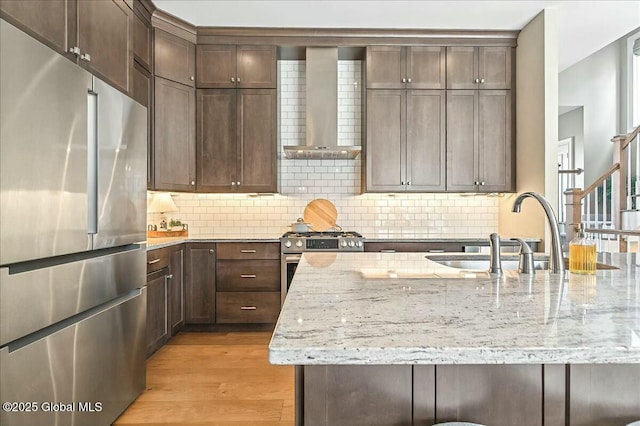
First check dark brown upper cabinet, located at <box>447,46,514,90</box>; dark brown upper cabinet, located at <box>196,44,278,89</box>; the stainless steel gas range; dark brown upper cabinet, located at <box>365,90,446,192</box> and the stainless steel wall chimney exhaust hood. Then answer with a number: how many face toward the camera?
5

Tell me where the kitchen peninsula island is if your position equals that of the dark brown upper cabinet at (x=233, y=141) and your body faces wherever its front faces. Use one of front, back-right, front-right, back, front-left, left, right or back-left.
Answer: front

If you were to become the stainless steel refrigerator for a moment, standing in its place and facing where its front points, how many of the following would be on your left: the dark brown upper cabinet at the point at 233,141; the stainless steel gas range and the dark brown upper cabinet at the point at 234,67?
3

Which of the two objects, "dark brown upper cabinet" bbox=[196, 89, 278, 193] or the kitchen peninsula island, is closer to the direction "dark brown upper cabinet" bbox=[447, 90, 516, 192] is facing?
the kitchen peninsula island

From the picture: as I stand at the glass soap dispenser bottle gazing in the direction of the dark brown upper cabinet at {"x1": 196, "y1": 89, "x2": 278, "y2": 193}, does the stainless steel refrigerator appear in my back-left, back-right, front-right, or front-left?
front-left

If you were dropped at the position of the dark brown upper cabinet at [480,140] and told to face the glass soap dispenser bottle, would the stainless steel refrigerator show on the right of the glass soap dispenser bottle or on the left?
right

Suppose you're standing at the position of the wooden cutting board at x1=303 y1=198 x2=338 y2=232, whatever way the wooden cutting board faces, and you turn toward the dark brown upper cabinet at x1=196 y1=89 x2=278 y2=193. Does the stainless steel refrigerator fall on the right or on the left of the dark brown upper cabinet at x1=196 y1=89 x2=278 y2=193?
left

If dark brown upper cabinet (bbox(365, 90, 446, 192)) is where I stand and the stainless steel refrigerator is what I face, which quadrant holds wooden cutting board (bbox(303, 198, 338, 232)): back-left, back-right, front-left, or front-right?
front-right

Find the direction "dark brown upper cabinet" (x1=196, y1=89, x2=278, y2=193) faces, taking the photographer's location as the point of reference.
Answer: facing the viewer

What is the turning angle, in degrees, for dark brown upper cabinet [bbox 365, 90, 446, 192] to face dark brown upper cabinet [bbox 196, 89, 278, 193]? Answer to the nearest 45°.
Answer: approximately 90° to its right

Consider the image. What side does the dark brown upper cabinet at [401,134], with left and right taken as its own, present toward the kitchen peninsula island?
front

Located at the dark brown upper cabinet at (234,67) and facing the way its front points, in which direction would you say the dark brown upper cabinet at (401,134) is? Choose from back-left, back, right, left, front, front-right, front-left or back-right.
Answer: left

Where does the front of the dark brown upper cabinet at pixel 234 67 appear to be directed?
toward the camera

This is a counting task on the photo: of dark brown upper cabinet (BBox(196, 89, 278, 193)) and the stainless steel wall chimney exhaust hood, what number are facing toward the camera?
2

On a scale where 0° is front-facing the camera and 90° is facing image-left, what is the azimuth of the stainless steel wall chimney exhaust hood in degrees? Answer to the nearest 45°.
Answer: approximately 0°

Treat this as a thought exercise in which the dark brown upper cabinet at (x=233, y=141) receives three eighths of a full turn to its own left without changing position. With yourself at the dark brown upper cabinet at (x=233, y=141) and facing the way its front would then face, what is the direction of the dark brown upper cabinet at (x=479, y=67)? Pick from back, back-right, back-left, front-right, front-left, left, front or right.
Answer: front-right

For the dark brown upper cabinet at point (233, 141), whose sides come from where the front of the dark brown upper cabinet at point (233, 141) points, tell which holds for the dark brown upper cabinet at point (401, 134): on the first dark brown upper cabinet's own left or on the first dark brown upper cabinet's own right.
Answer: on the first dark brown upper cabinet's own left

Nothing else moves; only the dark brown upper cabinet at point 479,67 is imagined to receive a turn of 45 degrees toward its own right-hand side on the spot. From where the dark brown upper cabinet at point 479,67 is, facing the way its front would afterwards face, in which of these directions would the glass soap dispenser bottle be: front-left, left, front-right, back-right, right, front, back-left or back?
front-left

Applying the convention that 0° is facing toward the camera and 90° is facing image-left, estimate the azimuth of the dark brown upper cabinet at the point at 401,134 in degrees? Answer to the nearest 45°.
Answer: approximately 0°
